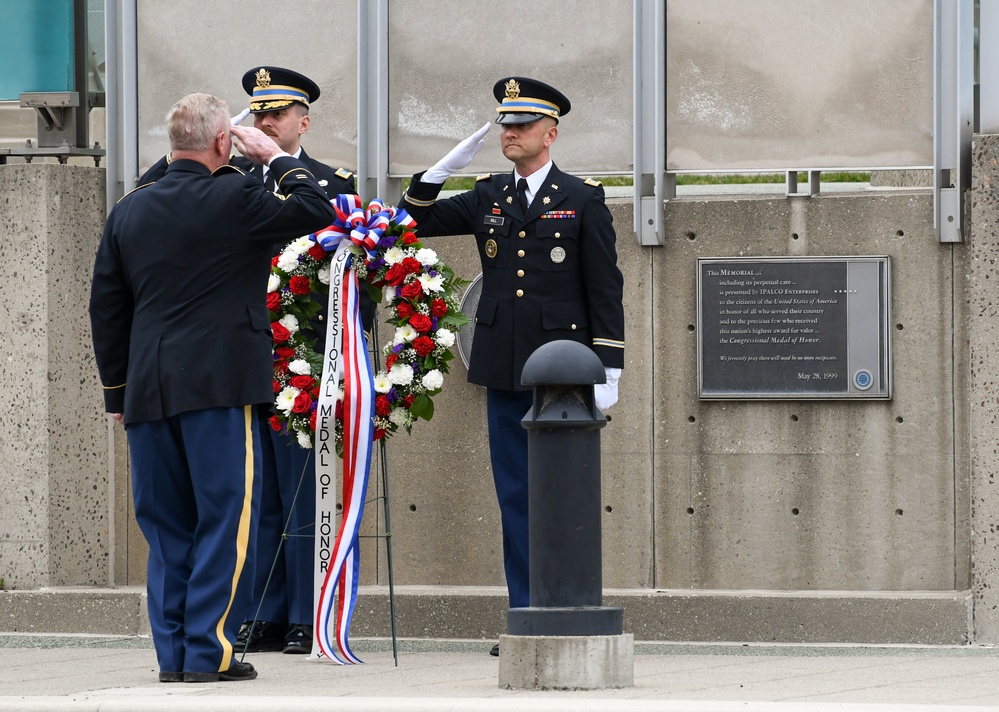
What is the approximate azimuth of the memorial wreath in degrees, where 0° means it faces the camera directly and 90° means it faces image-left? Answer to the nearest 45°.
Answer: approximately 0°

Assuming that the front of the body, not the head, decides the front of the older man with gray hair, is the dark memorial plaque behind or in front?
in front

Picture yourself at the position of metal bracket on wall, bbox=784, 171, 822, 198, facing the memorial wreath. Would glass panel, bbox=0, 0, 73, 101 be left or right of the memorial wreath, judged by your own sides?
right

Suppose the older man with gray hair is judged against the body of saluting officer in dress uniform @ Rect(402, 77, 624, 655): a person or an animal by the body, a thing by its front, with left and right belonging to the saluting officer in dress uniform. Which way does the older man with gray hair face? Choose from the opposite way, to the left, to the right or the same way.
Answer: the opposite way

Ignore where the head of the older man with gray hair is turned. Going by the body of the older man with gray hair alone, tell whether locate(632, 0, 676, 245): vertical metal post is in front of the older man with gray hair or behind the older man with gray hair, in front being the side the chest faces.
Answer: in front

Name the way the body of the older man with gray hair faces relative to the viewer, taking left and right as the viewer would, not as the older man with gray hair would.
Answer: facing away from the viewer and to the right of the viewer

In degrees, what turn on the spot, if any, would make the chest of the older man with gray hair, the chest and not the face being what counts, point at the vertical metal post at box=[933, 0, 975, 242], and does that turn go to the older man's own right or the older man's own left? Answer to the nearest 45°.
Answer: approximately 45° to the older man's own right

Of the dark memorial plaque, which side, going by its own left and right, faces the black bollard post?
front

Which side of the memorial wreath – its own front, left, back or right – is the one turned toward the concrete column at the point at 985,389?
left

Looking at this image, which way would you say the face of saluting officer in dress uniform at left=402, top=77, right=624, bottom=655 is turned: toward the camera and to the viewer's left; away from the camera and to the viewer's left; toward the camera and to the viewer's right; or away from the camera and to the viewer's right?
toward the camera and to the viewer's left
